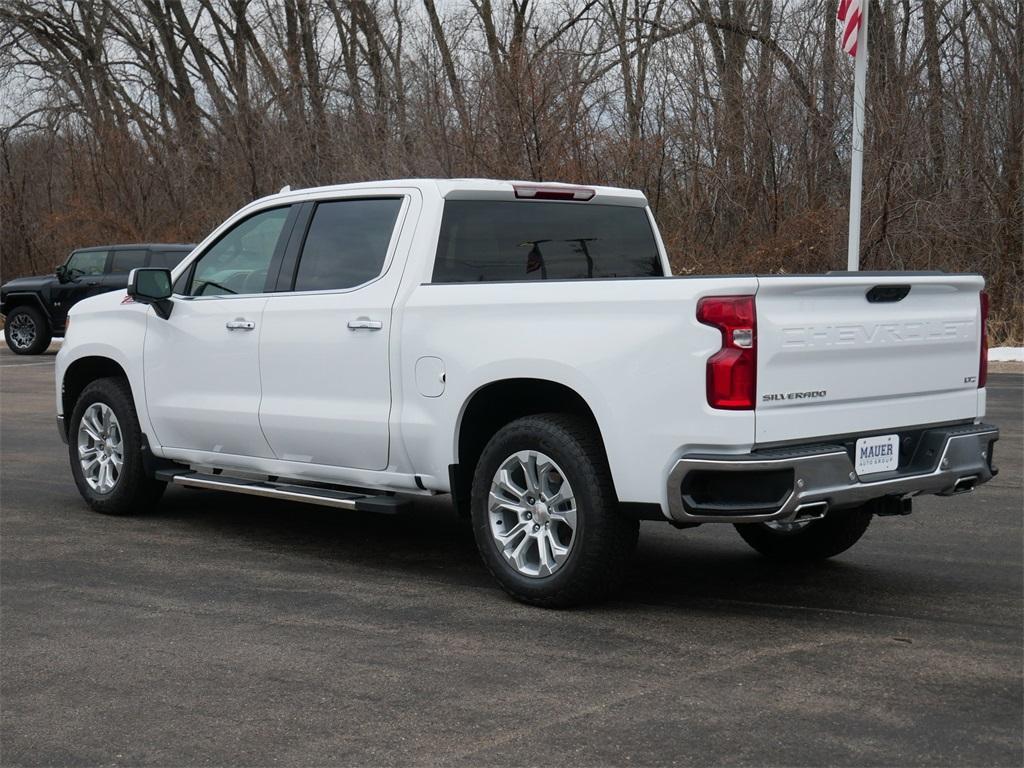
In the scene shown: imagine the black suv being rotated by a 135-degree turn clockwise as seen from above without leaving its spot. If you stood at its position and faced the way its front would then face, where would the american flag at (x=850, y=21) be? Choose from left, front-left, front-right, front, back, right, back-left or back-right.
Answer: right

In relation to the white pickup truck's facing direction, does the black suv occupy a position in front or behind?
in front

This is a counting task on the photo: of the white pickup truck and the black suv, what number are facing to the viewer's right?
0

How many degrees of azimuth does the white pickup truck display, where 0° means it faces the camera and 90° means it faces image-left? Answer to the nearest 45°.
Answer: approximately 135°

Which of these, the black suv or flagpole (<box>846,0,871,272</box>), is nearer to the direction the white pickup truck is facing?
the black suv

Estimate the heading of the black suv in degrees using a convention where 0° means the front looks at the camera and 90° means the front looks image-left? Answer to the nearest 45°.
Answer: approximately 90°
